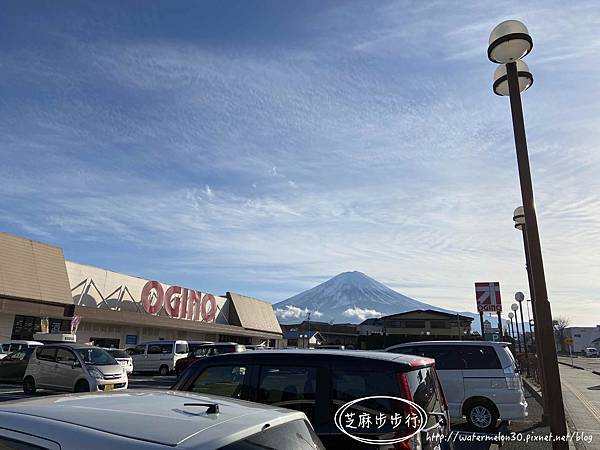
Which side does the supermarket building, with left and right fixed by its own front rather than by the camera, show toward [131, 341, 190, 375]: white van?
front

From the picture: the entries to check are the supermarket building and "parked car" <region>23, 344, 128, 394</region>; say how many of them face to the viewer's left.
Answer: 0

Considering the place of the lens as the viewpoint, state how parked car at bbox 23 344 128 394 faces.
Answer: facing the viewer and to the right of the viewer

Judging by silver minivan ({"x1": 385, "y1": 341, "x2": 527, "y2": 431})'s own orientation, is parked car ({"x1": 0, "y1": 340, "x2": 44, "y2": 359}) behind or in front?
in front

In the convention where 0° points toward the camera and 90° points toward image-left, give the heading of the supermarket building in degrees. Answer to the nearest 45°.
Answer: approximately 315°

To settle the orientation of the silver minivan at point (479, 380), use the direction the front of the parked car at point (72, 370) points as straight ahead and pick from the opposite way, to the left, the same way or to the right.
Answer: the opposite way

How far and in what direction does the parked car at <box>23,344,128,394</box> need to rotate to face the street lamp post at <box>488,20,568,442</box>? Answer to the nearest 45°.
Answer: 0° — it already faces it
